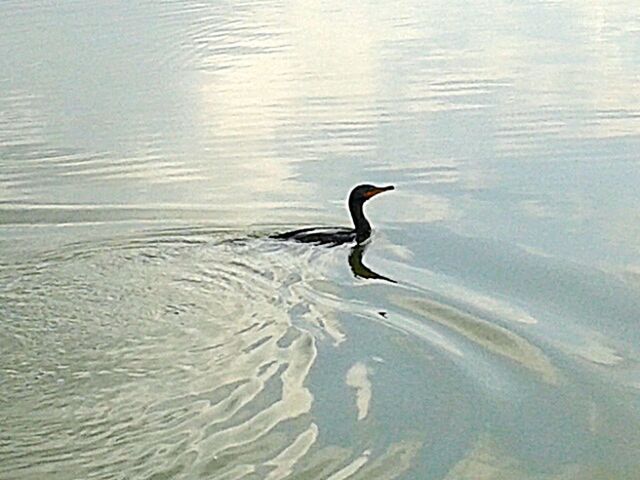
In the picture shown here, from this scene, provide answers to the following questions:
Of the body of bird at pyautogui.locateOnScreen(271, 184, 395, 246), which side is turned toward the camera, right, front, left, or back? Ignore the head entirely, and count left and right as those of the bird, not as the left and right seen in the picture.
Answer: right

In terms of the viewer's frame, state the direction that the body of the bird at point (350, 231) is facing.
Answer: to the viewer's right
